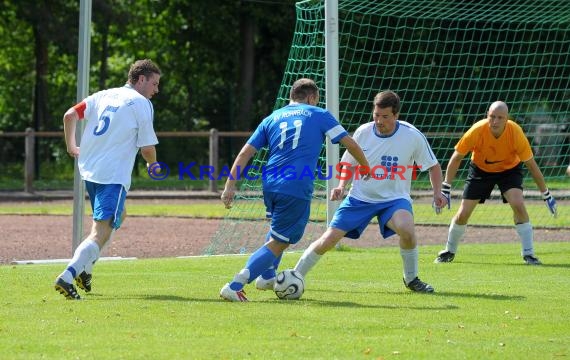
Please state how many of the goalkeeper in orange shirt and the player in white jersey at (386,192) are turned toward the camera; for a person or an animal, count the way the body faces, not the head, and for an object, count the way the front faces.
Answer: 2

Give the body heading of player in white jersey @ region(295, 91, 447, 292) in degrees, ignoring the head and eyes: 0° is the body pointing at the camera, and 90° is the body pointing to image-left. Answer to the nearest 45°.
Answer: approximately 0°

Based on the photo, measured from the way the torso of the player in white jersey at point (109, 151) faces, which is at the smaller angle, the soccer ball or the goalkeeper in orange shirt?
the goalkeeper in orange shirt

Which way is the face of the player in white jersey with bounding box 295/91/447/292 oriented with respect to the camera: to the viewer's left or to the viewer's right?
to the viewer's left

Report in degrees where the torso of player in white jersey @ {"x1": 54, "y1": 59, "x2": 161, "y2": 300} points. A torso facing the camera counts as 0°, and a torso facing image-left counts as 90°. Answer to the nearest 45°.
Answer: approximately 225°

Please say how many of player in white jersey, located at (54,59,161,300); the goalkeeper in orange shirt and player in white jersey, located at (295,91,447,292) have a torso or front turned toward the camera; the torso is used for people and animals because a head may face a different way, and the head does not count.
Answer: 2

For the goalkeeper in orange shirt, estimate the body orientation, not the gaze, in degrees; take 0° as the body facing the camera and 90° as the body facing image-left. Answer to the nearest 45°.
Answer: approximately 0°

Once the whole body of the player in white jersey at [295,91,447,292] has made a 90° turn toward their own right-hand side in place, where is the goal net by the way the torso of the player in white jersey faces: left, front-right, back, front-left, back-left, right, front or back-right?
right

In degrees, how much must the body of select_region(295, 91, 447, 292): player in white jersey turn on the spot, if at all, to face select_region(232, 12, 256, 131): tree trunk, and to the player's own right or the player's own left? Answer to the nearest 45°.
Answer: approximately 180°

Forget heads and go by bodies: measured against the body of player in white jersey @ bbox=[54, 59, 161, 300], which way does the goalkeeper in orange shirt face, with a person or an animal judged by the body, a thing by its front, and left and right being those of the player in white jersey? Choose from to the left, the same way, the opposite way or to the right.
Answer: the opposite way

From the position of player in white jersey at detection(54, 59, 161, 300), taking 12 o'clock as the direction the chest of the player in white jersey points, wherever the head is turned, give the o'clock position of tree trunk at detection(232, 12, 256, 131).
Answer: The tree trunk is roughly at 11 o'clock from the player in white jersey.

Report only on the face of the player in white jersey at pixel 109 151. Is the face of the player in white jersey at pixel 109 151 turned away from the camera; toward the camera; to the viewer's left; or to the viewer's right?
to the viewer's right

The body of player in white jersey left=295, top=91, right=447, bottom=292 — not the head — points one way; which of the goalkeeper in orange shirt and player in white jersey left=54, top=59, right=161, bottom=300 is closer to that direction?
the player in white jersey
